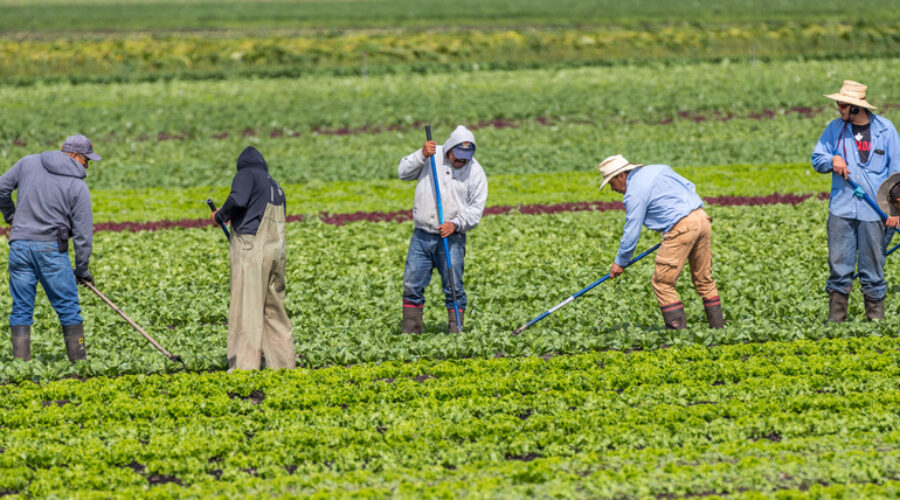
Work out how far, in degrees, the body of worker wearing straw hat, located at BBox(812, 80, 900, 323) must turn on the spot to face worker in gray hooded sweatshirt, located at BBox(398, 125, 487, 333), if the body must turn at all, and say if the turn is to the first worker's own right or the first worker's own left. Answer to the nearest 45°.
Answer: approximately 90° to the first worker's own right

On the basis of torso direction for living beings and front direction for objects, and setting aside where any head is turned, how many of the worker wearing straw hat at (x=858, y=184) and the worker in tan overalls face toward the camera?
1

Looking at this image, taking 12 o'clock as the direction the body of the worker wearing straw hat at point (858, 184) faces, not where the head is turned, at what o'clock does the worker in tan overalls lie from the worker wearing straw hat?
The worker in tan overalls is roughly at 2 o'clock from the worker wearing straw hat.

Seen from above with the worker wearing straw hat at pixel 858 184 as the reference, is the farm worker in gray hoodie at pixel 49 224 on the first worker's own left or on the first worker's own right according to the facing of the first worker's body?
on the first worker's own right

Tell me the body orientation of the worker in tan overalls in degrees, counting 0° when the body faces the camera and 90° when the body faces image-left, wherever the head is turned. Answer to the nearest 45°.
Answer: approximately 135°

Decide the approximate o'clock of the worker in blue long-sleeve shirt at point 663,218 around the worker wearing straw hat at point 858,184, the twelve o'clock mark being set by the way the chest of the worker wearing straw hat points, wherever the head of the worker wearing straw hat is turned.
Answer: The worker in blue long-sleeve shirt is roughly at 2 o'clock from the worker wearing straw hat.

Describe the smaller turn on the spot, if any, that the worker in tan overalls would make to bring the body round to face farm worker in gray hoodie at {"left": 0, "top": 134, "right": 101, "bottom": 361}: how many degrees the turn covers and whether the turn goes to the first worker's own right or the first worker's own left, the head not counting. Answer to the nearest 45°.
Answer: approximately 45° to the first worker's own left

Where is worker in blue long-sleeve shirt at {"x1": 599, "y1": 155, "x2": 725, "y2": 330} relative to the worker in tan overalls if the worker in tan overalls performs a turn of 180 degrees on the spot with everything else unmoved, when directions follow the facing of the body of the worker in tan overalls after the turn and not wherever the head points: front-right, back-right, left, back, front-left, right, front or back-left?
front-left

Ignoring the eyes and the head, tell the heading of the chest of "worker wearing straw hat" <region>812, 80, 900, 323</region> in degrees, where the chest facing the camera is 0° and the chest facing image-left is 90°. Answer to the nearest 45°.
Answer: approximately 0°

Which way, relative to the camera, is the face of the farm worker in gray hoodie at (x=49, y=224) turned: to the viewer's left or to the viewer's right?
to the viewer's right
